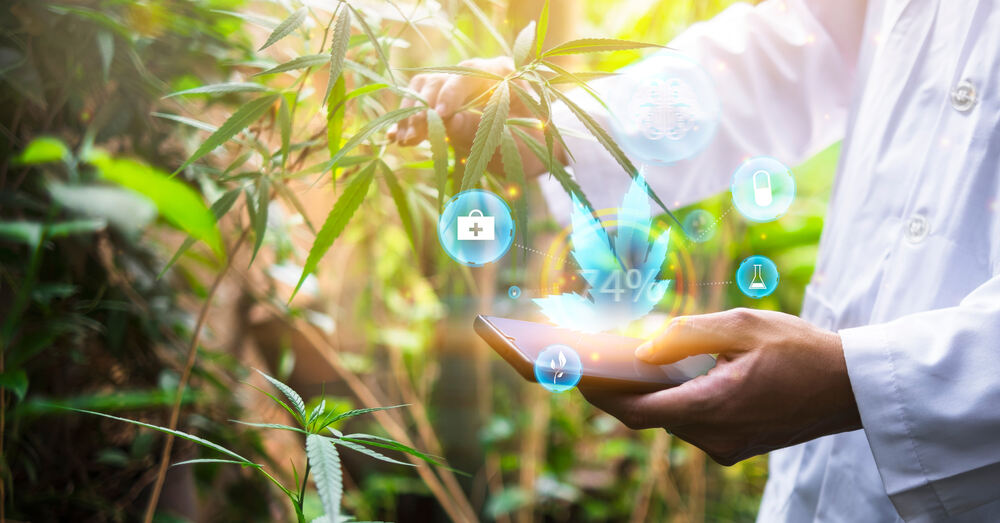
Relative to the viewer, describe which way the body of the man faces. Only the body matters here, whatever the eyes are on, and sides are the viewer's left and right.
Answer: facing the viewer and to the left of the viewer
